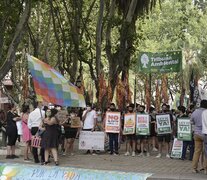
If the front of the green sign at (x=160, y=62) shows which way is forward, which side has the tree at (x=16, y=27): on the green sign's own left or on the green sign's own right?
on the green sign's own right

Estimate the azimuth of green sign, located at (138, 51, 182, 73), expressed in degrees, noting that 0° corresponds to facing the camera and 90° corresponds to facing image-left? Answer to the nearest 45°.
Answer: approximately 0°
